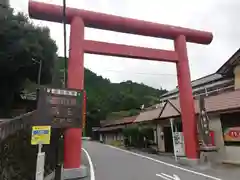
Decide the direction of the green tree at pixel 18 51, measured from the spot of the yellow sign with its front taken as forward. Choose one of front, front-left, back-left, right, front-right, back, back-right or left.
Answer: back

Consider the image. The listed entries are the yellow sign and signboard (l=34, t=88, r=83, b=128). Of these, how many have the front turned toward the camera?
2

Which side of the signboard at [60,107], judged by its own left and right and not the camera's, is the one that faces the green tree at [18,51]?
back

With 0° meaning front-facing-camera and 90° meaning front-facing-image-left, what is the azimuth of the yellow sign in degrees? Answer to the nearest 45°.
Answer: approximately 0°

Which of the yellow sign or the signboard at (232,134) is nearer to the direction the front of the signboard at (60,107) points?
the yellow sign

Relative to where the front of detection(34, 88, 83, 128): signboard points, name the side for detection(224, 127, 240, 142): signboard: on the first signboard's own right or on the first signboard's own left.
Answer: on the first signboard's own left

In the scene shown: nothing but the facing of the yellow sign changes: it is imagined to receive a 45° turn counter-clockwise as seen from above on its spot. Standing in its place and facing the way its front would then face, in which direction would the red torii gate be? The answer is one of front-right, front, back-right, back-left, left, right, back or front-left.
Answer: left

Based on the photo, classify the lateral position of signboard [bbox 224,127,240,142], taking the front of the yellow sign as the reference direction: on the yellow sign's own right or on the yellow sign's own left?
on the yellow sign's own left

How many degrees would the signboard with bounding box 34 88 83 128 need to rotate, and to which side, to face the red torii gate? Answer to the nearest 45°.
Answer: approximately 135° to its left
